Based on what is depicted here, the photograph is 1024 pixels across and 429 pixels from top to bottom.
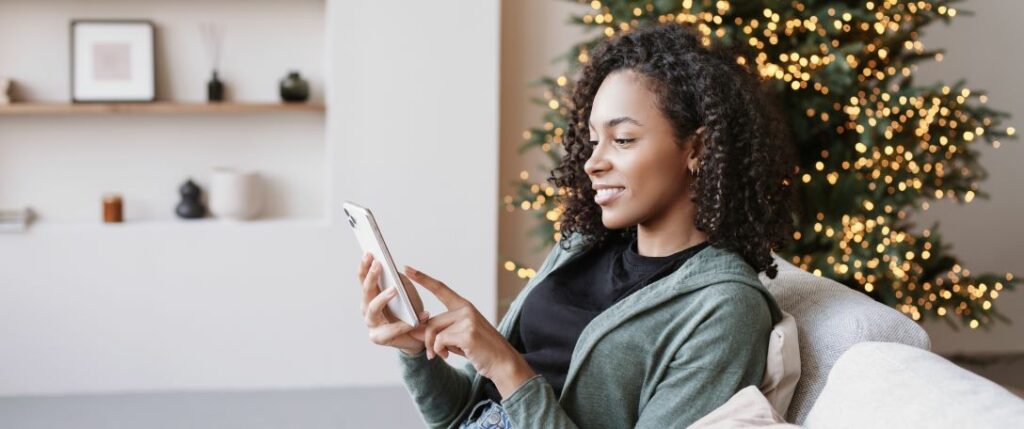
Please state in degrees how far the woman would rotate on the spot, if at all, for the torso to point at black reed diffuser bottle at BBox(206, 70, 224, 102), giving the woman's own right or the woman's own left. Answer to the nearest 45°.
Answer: approximately 90° to the woman's own right

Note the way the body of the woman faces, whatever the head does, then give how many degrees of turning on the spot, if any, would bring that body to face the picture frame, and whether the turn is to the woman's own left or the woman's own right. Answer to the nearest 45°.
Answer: approximately 90° to the woman's own right

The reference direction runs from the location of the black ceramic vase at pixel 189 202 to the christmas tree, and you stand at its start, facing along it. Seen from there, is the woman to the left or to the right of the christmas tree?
right

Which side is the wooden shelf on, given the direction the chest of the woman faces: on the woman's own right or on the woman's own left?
on the woman's own right

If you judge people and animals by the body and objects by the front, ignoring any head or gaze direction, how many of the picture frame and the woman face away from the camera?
0

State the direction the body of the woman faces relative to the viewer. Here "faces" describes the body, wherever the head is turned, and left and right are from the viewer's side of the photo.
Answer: facing the viewer and to the left of the viewer

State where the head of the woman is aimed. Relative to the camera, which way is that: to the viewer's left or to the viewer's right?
to the viewer's left

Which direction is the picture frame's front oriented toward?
toward the camera

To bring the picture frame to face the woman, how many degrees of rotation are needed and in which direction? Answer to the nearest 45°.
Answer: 0° — it already faces them
